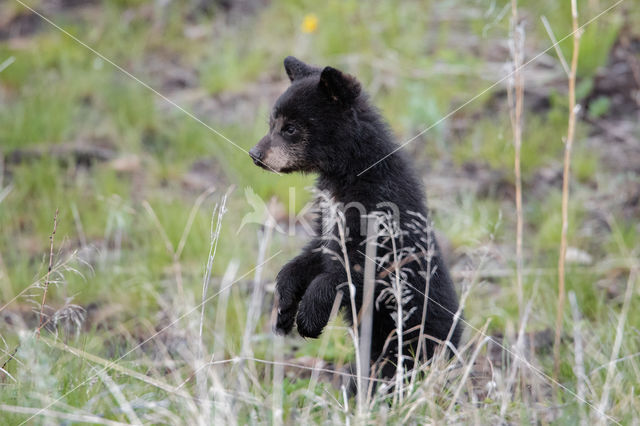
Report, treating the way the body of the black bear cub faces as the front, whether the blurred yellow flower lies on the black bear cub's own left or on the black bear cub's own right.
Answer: on the black bear cub's own right

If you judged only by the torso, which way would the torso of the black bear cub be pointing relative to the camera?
to the viewer's left

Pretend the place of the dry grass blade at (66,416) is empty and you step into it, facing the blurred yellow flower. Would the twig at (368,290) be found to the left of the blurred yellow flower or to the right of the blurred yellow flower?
right

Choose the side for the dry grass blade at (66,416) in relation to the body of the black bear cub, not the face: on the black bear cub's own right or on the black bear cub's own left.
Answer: on the black bear cub's own left
